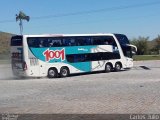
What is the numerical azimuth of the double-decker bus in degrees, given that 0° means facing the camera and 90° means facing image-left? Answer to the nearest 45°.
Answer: approximately 225°
